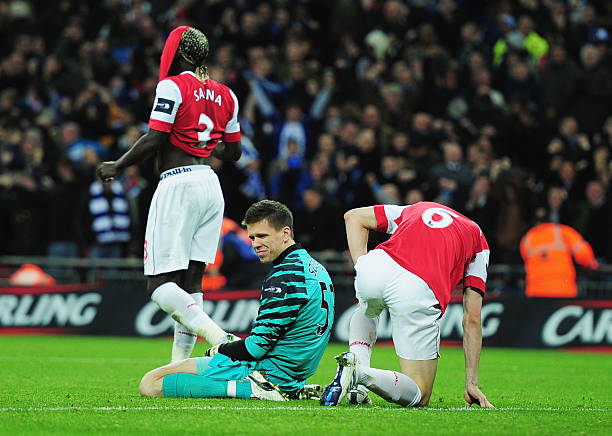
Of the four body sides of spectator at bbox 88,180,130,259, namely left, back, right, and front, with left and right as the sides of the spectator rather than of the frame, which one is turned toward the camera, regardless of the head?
front

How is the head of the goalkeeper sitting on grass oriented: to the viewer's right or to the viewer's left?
to the viewer's left

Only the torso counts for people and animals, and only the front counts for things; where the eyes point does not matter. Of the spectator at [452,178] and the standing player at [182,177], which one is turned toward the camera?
the spectator

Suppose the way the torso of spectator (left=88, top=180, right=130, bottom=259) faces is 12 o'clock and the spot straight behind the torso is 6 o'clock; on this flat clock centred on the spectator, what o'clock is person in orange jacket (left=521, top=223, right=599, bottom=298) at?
The person in orange jacket is roughly at 10 o'clock from the spectator.

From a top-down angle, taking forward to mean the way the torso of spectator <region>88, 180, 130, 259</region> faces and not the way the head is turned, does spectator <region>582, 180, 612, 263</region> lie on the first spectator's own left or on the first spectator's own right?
on the first spectator's own left

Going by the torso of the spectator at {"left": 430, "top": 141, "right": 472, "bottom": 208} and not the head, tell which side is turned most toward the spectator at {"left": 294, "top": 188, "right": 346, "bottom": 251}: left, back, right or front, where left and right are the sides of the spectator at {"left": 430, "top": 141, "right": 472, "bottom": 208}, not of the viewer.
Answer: right

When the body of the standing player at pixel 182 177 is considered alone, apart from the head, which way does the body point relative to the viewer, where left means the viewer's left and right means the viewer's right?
facing away from the viewer and to the left of the viewer

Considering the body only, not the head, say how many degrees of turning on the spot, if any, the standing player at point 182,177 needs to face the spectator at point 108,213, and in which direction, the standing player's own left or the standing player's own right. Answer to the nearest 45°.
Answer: approximately 45° to the standing player's own right

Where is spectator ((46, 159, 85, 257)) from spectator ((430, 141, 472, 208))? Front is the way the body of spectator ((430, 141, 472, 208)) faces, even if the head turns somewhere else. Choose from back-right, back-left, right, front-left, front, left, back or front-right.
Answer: right

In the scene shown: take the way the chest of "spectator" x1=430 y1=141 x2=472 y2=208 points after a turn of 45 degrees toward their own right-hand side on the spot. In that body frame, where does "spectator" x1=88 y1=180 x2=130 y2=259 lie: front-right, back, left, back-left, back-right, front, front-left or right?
front-right

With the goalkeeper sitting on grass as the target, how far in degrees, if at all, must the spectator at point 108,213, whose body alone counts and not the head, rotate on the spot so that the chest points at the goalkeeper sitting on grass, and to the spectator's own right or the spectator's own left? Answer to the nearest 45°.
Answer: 0° — they already face them

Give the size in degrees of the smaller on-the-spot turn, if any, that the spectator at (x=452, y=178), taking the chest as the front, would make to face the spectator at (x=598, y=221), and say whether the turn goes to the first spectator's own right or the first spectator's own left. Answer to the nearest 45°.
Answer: approximately 90° to the first spectator's own left

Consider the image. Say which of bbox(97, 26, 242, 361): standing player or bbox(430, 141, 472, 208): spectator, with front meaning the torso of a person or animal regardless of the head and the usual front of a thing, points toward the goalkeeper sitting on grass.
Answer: the spectator

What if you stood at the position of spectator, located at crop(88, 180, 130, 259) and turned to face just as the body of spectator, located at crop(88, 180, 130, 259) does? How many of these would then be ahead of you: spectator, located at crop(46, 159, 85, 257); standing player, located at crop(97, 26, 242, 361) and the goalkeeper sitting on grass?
2

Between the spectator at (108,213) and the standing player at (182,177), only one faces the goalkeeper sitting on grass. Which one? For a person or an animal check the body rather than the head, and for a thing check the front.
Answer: the spectator

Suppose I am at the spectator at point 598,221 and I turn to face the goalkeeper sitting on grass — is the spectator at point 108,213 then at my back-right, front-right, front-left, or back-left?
front-right
